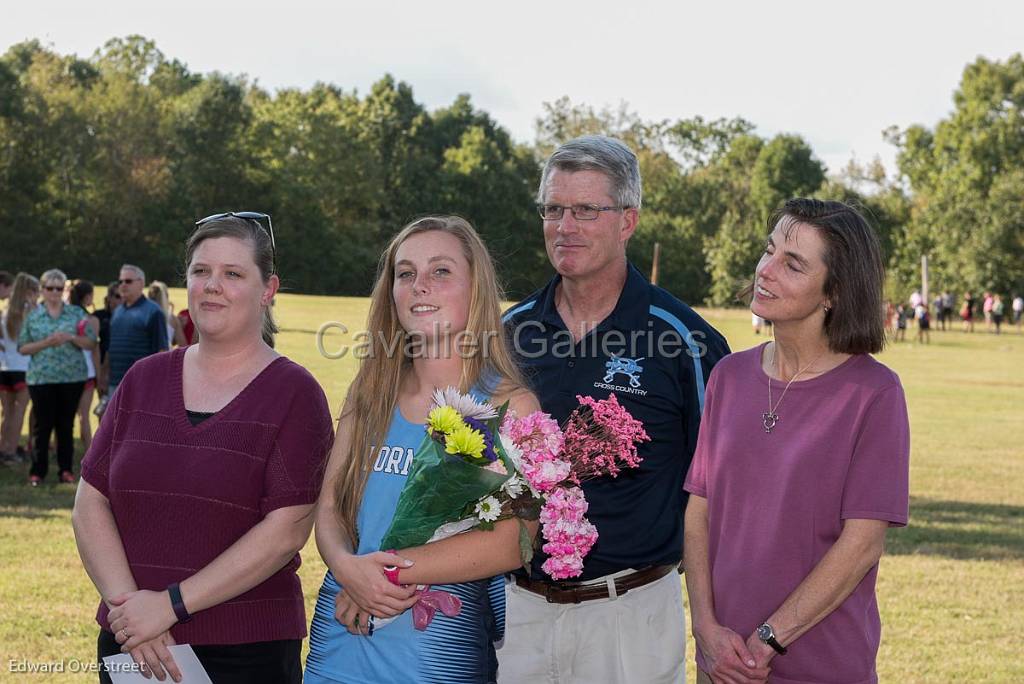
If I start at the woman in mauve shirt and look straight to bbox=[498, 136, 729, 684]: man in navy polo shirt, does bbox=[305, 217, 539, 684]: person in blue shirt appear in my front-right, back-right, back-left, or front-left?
front-left

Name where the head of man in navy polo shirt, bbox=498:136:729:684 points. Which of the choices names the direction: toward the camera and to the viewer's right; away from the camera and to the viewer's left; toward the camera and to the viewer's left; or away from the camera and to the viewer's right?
toward the camera and to the viewer's left

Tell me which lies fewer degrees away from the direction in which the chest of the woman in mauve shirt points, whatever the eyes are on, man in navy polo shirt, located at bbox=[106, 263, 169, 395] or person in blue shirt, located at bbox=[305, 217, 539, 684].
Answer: the person in blue shirt

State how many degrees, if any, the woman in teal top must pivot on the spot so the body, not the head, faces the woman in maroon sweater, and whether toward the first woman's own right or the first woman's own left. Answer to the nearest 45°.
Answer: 0° — they already face them

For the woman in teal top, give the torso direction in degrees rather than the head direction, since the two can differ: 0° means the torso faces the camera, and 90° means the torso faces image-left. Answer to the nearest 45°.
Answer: approximately 0°

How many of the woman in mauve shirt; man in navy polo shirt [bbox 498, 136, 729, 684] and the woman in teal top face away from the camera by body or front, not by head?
0

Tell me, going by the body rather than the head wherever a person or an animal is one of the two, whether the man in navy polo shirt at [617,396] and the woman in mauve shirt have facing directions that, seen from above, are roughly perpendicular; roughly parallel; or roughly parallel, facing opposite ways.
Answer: roughly parallel

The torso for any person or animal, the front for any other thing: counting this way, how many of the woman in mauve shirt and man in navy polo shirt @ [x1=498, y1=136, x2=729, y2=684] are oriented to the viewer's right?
0

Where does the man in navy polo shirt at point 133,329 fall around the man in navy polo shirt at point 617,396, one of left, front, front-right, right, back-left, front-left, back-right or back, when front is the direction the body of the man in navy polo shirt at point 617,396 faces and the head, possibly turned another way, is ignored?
right

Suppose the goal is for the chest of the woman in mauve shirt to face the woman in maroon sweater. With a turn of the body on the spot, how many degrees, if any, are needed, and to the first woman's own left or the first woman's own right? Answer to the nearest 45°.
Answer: approximately 45° to the first woman's own right

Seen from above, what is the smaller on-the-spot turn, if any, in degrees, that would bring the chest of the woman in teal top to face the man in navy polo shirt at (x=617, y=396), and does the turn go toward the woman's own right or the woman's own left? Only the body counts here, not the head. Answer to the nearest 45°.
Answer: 0° — they already face them

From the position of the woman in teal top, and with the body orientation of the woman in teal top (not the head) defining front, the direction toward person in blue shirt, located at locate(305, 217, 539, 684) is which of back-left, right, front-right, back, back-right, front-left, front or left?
front
